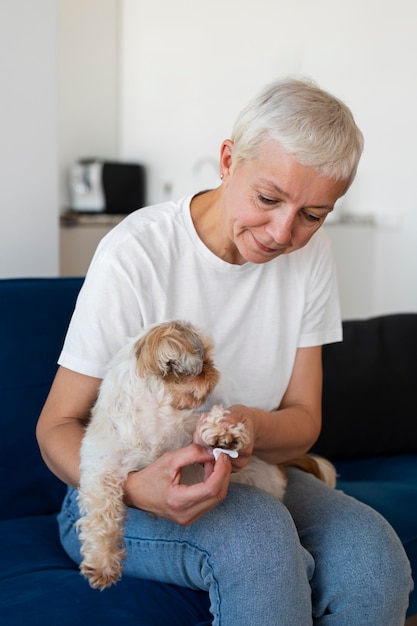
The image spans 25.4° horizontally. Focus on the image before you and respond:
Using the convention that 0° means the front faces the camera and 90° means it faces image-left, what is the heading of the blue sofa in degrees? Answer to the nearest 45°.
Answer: approximately 315°

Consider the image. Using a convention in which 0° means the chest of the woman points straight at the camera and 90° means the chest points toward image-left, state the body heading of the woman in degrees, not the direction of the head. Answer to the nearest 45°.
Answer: approximately 315°

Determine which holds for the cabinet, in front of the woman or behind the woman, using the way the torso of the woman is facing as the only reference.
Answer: behind

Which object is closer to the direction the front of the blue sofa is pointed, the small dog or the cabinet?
the small dog

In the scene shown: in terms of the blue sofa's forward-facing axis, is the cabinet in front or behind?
behind
